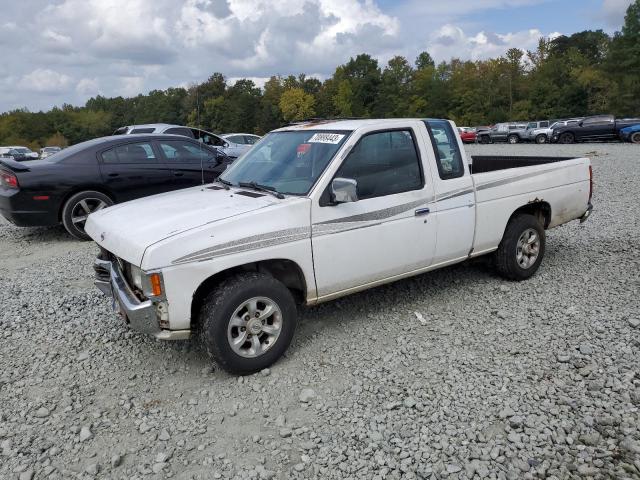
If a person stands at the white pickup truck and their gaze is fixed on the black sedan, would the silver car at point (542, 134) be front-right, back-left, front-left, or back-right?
front-right

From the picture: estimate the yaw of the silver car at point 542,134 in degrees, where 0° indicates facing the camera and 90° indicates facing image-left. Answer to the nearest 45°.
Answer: approximately 45°

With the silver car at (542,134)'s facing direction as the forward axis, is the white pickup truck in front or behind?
in front

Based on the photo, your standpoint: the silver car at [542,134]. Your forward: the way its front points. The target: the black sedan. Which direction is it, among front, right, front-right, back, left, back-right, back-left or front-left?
front-left

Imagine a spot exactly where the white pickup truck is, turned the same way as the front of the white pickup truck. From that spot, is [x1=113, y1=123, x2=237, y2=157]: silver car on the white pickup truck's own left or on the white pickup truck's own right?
on the white pickup truck's own right

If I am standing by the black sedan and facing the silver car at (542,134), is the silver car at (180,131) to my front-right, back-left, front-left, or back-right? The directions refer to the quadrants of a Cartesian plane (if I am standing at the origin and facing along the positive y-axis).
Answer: front-left

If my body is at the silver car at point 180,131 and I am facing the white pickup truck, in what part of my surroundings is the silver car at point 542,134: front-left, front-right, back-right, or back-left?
back-left

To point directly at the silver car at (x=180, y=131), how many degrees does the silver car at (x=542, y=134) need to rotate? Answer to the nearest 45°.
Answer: approximately 45° to its left

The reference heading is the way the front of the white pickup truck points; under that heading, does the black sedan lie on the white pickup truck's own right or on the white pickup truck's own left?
on the white pickup truck's own right

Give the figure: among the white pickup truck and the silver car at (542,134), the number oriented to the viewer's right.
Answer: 0

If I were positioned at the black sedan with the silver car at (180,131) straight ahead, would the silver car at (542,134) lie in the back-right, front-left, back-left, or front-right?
front-right
